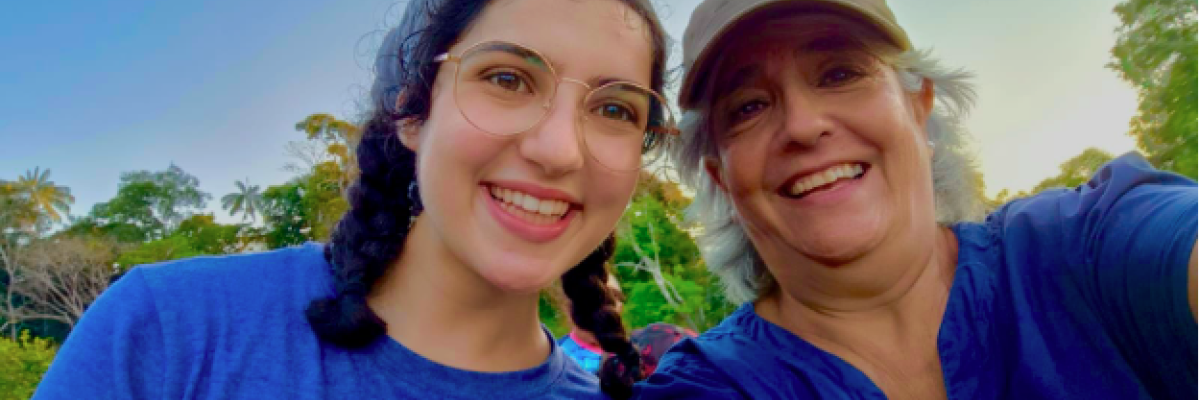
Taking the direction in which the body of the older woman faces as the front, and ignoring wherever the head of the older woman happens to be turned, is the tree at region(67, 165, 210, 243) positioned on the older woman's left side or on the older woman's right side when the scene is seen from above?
on the older woman's right side

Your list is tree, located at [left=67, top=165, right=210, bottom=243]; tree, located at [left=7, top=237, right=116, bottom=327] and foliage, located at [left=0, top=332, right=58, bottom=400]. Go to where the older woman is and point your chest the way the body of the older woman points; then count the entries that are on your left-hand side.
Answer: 0

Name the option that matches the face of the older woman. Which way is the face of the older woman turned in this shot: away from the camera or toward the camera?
toward the camera

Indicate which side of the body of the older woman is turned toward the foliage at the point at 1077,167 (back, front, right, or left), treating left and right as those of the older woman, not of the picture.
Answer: back

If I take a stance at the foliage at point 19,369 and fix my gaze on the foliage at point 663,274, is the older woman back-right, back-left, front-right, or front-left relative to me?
front-right

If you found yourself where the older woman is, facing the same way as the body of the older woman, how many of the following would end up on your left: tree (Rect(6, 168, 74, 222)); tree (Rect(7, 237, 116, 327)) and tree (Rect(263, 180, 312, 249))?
0

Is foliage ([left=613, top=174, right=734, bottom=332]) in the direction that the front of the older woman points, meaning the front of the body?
no

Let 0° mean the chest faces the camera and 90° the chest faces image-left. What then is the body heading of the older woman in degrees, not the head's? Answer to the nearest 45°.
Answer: approximately 0°

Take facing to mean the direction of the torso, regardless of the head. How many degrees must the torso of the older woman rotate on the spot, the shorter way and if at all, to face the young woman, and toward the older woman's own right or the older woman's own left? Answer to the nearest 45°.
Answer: approximately 45° to the older woman's own right

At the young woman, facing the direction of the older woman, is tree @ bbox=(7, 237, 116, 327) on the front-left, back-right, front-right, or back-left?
back-left

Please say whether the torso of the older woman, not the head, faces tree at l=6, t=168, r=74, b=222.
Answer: no

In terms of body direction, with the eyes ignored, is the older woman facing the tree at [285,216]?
no

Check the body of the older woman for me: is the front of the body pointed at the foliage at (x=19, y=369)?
no

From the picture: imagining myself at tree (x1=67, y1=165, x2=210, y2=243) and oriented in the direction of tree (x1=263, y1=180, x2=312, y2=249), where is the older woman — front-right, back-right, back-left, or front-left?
front-right
